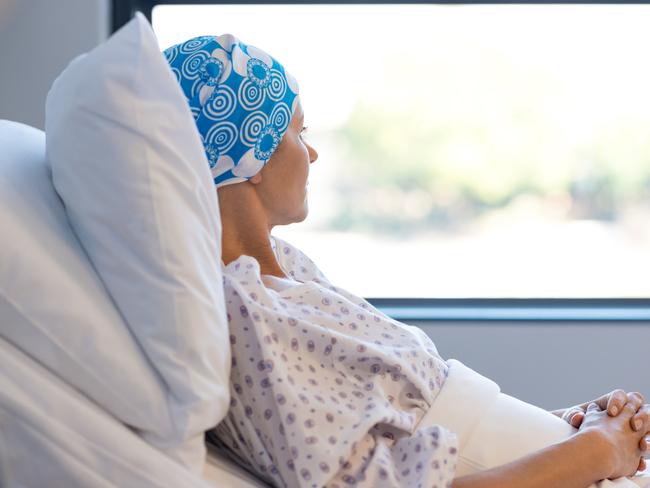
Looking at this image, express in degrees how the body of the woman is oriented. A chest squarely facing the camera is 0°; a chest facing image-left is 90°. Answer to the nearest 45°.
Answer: approximately 270°

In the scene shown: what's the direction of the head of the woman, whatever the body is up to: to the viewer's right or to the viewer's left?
to the viewer's right
